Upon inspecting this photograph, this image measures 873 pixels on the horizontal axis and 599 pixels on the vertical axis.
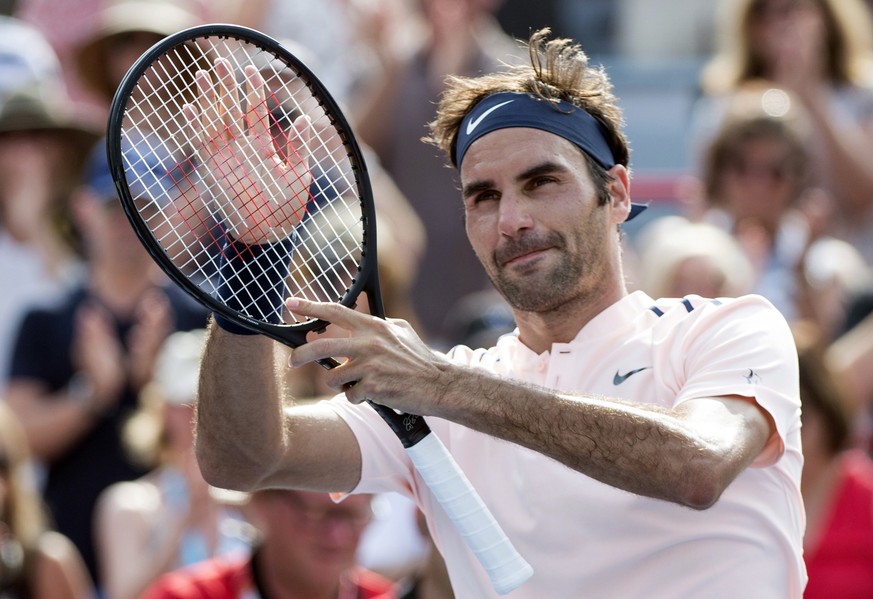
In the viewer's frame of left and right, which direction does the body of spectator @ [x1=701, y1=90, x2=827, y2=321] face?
facing the viewer

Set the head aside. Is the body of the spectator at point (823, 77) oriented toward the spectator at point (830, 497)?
yes

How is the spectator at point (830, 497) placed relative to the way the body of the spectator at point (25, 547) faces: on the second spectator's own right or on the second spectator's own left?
on the second spectator's own left

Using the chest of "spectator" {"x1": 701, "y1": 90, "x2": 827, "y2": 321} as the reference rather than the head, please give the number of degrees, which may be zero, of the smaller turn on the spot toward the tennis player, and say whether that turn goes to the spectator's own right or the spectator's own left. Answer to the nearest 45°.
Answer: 0° — they already face them

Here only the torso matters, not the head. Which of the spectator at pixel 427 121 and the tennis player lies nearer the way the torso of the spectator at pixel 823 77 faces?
the tennis player

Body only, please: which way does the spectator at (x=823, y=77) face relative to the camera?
toward the camera

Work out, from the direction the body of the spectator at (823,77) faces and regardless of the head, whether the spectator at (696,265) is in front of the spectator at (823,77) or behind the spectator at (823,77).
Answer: in front

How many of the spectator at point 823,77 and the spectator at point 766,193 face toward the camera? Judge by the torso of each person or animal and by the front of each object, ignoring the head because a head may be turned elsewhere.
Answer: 2
